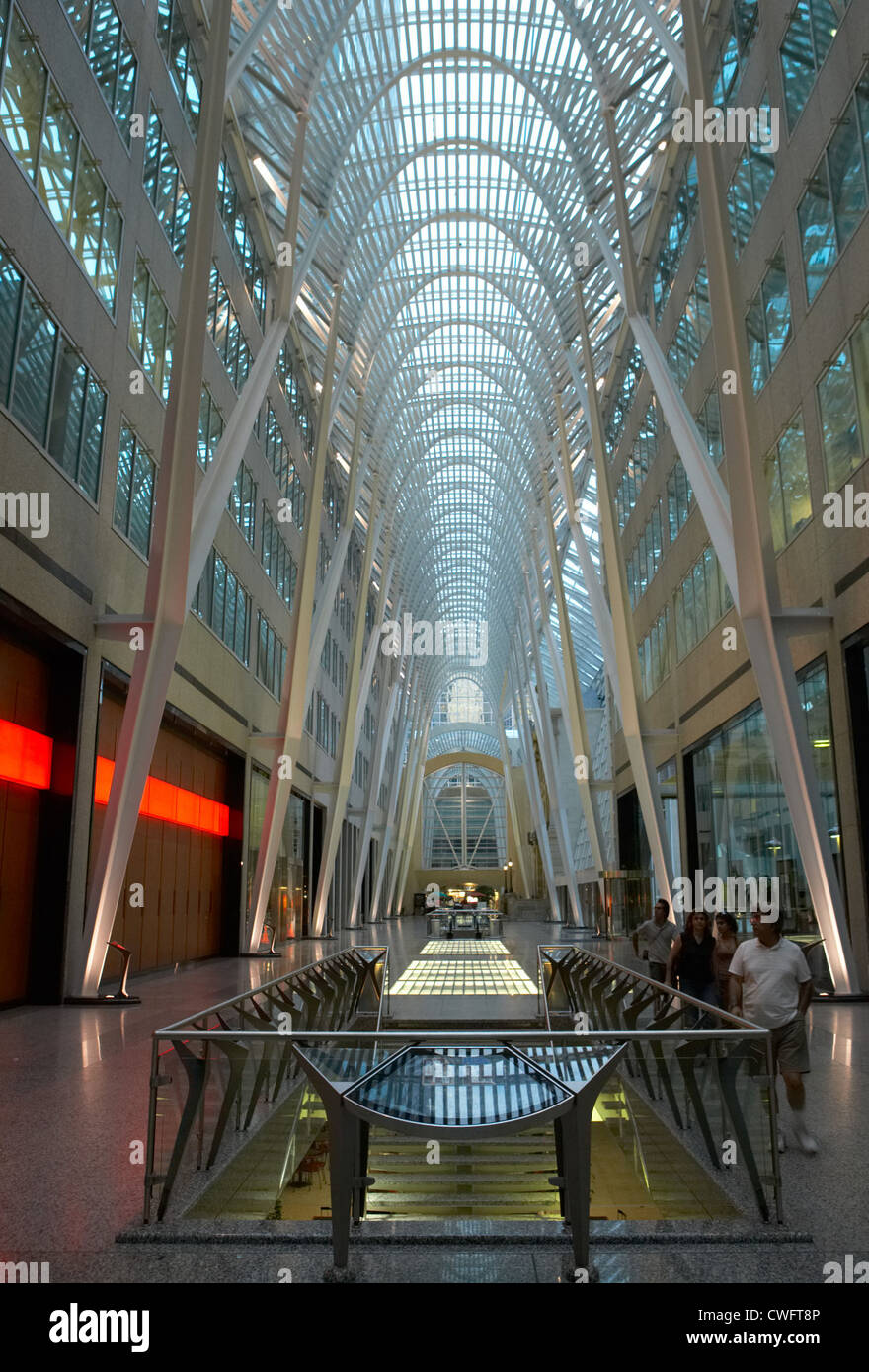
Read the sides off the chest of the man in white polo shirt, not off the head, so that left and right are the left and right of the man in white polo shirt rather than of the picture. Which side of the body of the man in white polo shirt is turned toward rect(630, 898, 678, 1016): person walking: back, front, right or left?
back

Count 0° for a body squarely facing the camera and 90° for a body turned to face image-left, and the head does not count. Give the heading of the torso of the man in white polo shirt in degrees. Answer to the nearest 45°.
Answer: approximately 0°

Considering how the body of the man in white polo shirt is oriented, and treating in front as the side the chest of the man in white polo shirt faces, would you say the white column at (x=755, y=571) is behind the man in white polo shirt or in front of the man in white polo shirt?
behind
